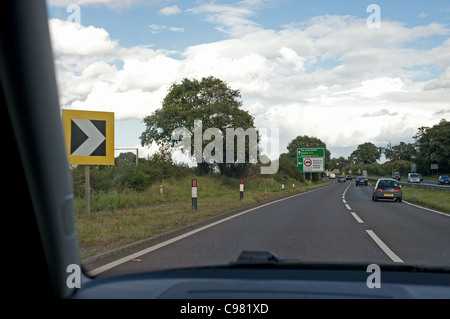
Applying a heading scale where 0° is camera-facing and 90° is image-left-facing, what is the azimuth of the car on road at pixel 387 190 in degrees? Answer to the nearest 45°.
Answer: approximately 180°

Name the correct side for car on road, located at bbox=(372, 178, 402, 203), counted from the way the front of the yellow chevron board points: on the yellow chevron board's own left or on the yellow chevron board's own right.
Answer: on the yellow chevron board's own left

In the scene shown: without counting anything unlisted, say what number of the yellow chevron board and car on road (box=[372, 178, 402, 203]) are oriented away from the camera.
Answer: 1

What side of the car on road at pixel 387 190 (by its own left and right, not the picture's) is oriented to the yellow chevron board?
back

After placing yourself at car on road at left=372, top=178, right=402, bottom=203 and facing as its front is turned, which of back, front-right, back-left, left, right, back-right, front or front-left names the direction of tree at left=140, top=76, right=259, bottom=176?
front-left

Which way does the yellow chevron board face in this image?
toward the camera

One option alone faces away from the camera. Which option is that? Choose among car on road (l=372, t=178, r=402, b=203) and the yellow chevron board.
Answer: the car on road

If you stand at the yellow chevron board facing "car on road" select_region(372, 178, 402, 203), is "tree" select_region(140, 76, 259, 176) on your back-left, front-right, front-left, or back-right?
front-left

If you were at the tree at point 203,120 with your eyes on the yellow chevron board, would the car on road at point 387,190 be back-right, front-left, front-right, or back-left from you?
front-left

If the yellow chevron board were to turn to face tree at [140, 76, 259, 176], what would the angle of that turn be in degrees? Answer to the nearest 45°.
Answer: approximately 180°

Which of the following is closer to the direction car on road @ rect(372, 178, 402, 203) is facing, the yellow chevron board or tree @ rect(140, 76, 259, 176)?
the tree
